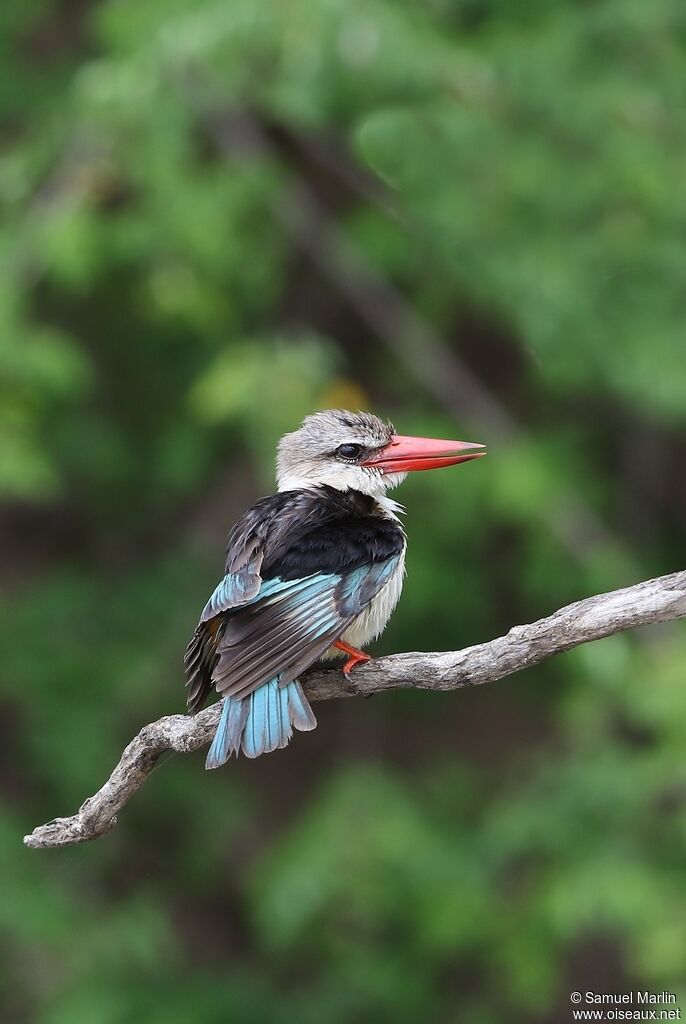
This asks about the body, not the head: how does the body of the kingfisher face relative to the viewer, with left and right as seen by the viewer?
facing away from the viewer and to the right of the viewer
